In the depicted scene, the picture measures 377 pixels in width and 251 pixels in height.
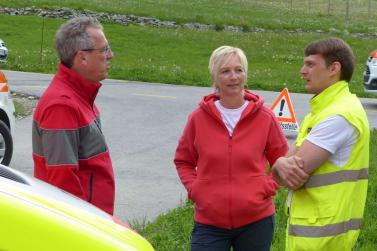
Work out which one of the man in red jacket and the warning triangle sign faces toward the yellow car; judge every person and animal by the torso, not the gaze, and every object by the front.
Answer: the warning triangle sign

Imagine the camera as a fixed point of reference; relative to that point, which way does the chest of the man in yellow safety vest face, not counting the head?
to the viewer's left

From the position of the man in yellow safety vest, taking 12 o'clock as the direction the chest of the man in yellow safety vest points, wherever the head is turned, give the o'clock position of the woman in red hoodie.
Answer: The woman in red hoodie is roughly at 1 o'clock from the man in yellow safety vest.

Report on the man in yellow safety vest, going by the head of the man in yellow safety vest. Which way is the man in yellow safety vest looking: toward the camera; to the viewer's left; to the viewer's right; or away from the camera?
to the viewer's left

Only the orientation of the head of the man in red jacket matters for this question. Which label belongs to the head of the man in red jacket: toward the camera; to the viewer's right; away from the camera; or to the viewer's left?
to the viewer's right

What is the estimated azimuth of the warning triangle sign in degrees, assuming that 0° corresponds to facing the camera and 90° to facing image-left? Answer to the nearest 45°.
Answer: approximately 0°

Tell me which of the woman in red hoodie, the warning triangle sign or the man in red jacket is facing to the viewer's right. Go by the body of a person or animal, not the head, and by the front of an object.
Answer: the man in red jacket

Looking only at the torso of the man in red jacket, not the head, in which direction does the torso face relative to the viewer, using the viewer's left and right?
facing to the right of the viewer

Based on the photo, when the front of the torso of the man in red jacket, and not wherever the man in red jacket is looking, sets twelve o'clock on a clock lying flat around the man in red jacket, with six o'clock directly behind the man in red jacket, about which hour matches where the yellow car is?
The yellow car is roughly at 3 o'clock from the man in red jacket.

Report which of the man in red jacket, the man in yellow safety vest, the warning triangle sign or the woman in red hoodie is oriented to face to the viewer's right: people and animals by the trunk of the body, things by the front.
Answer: the man in red jacket

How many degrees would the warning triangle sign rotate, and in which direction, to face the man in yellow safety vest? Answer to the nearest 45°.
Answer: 0° — it already faces them
